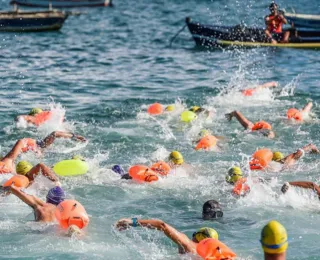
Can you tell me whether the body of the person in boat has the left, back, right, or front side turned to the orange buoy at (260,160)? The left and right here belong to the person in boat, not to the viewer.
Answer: front

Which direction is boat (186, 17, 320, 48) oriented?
to the viewer's left

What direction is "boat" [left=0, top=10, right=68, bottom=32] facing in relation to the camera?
to the viewer's right

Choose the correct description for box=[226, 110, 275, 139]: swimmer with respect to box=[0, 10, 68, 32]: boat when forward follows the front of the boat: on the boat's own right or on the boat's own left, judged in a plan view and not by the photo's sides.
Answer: on the boat's own right

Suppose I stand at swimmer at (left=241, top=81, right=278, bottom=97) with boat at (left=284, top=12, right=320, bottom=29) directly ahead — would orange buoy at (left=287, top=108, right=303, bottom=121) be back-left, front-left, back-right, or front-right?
back-right

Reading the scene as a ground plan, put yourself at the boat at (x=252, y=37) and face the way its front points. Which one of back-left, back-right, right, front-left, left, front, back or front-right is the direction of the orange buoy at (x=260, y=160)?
left

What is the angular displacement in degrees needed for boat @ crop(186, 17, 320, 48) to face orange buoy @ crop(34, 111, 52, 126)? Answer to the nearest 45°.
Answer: approximately 45° to its left

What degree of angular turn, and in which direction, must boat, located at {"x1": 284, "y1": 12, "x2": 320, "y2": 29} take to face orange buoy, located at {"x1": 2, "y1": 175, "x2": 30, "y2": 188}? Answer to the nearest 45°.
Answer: approximately 90° to its left

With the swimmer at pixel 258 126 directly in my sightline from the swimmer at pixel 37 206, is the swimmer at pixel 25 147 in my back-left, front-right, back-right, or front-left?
front-left

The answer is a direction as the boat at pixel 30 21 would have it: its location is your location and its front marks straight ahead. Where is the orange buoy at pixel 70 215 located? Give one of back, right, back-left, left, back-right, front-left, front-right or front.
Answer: right

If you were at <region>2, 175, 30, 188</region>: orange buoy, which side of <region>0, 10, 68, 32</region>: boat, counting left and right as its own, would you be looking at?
right

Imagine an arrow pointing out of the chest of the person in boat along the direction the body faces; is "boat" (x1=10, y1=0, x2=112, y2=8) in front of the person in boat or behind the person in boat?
behind

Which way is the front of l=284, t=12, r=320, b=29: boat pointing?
to the viewer's left

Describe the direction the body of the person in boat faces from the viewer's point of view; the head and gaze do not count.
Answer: toward the camera

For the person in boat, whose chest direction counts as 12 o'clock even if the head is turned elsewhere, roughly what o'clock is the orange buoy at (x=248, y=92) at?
The orange buoy is roughly at 12 o'clock from the person in boat.
